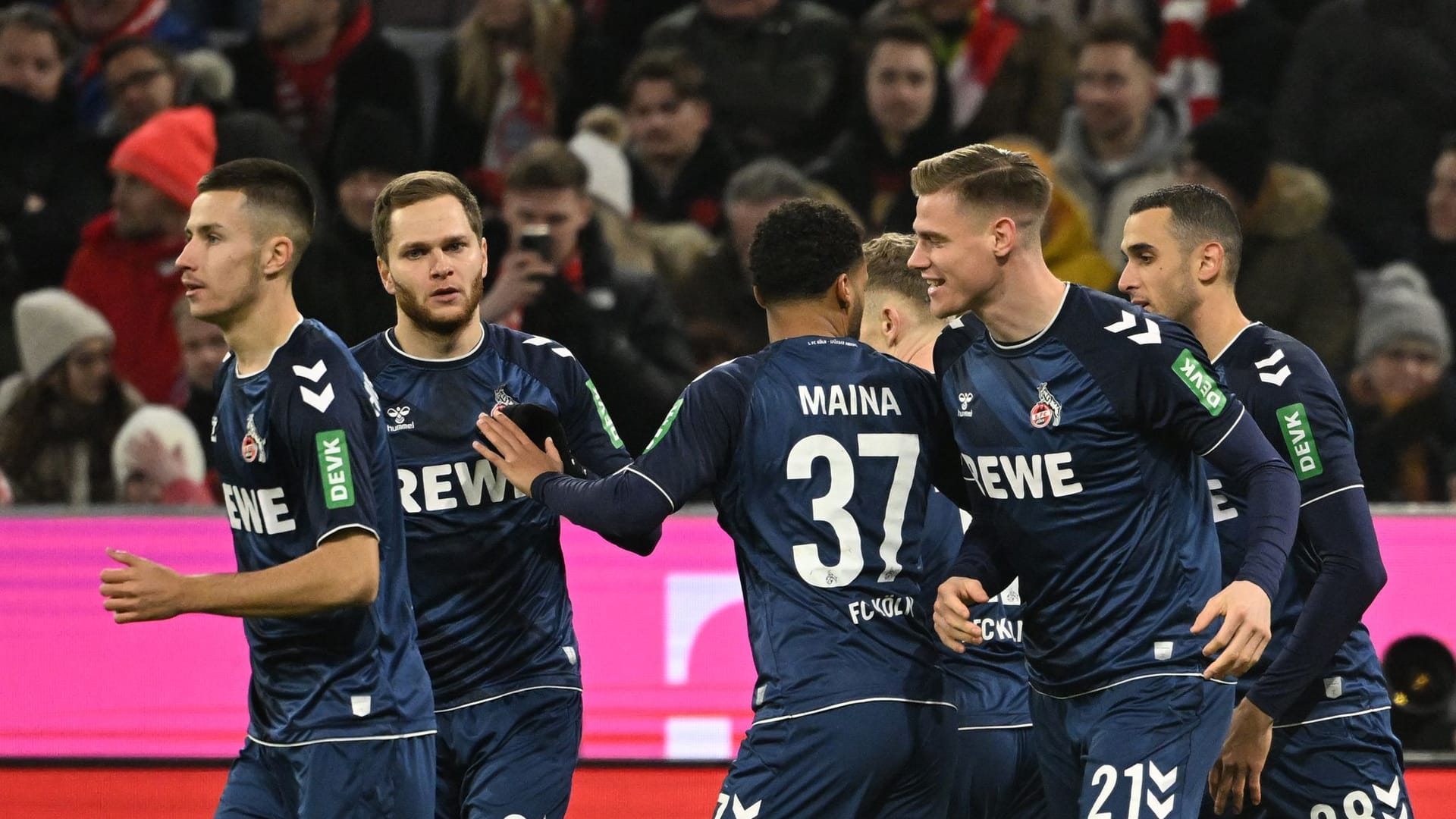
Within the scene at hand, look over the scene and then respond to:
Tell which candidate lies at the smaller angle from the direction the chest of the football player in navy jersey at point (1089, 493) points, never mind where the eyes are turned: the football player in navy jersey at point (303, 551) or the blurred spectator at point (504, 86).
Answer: the football player in navy jersey

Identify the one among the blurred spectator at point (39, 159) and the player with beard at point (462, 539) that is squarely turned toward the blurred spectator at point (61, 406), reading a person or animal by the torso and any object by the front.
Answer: the blurred spectator at point (39, 159)

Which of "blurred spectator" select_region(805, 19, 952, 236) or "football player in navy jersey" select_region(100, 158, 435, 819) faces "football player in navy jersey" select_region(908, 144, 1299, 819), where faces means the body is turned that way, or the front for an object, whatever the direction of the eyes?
the blurred spectator

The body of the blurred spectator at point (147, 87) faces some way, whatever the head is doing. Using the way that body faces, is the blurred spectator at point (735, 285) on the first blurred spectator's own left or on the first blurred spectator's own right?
on the first blurred spectator's own left

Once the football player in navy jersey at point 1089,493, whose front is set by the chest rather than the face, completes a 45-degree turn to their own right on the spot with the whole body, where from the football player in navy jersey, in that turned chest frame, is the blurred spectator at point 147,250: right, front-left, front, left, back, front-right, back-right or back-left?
front-right

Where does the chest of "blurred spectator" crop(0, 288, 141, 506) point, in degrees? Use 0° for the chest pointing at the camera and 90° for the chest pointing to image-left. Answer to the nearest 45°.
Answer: approximately 315°

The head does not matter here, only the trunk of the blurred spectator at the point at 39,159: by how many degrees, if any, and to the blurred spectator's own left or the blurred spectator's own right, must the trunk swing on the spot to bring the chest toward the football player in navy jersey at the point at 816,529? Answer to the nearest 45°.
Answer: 0° — they already face them
